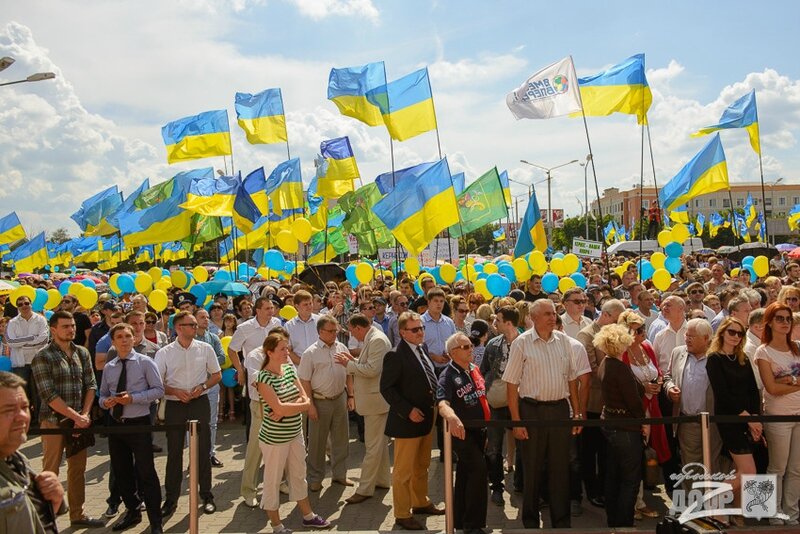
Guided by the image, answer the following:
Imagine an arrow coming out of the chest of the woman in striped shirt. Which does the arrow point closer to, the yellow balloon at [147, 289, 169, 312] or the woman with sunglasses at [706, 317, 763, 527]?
the woman with sunglasses

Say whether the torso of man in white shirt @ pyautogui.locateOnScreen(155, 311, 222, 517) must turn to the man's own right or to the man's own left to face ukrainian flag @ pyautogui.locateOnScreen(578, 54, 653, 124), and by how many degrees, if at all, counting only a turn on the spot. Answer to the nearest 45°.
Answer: approximately 135° to the man's own left

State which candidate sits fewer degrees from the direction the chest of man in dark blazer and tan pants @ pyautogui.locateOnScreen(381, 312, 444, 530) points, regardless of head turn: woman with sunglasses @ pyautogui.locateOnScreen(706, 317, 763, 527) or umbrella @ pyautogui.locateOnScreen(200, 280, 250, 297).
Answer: the woman with sunglasses

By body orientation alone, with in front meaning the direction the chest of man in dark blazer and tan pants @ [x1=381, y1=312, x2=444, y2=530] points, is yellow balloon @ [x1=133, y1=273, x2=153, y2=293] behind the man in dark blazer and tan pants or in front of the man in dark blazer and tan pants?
behind

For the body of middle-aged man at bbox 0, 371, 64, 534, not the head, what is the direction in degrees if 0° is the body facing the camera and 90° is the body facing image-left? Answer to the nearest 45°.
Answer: approximately 315°

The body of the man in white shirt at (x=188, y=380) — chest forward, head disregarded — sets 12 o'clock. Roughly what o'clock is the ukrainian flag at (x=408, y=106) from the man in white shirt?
The ukrainian flag is roughly at 7 o'clock from the man in white shirt.

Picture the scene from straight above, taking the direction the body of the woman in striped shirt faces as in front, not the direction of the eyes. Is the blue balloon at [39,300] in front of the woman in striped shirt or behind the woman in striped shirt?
behind

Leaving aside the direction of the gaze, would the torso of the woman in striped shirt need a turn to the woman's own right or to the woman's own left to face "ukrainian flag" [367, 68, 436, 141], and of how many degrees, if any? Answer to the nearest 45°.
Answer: approximately 135° to the woman's own left

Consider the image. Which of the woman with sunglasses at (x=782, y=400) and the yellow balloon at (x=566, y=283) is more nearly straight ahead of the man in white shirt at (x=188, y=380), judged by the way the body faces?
the woman with sunglasses

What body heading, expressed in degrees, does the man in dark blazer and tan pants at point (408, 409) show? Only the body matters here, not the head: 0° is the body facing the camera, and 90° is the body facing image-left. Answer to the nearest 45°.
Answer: approximately 315°

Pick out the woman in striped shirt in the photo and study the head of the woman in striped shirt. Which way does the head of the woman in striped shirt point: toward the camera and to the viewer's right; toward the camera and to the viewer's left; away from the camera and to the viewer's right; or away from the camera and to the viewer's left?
toward the camera and to the viewer's right

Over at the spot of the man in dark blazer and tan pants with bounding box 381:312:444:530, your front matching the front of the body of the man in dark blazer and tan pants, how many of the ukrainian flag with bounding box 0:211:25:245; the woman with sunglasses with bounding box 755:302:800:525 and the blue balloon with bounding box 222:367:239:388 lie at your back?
2
